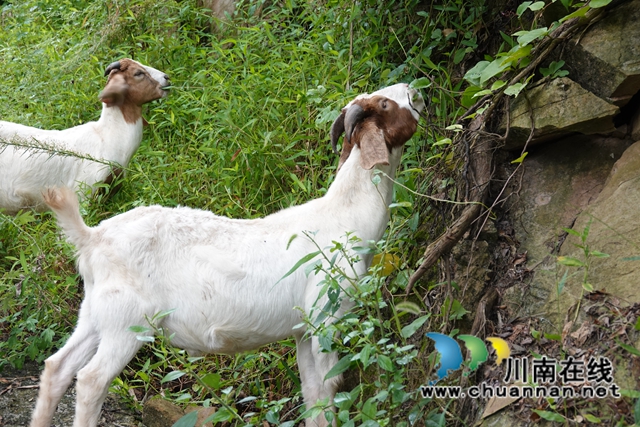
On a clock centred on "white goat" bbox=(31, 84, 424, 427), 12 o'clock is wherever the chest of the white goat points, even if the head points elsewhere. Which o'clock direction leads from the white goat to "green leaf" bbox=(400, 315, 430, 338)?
The green leaf is roughly at 12 o'clock from the white goat.

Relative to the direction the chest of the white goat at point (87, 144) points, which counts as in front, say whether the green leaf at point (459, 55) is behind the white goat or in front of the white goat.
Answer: in front

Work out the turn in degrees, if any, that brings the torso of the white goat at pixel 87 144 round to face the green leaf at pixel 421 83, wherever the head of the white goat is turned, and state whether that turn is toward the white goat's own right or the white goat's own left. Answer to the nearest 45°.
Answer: approximately 45° to the white goat's own right

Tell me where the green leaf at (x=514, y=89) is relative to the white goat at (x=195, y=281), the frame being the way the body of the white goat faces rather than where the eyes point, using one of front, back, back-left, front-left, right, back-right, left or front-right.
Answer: front

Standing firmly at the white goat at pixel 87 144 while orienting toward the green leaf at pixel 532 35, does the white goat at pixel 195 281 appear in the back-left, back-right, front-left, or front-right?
front-right

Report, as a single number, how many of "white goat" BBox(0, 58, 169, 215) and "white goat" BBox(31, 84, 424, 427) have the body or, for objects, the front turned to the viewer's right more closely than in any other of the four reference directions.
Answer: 2

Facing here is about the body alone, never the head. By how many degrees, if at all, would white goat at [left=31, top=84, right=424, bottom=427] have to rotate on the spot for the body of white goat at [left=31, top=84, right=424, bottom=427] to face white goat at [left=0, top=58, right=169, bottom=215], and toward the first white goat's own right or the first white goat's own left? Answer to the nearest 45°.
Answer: approximately 90° to the first white goat's own left

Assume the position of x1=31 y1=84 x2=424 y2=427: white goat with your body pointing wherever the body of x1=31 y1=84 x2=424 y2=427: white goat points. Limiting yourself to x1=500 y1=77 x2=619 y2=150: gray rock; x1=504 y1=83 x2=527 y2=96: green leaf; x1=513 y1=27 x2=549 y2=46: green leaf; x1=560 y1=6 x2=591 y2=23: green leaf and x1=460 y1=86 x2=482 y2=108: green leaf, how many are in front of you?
5

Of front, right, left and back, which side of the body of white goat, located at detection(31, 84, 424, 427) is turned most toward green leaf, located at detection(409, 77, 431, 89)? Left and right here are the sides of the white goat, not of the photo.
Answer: front

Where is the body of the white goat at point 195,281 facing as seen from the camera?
to the viewer's right

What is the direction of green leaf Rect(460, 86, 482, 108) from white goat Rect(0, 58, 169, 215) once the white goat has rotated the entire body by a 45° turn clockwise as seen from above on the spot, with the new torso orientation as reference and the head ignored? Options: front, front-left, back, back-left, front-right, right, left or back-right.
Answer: front

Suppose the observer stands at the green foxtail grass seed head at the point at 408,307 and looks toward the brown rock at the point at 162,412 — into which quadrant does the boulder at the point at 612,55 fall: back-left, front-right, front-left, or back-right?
back-right

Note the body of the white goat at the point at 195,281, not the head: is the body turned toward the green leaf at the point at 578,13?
yes

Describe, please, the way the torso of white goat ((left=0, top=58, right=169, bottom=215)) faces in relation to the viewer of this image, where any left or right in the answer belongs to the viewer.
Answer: facing to the right of the viewer
